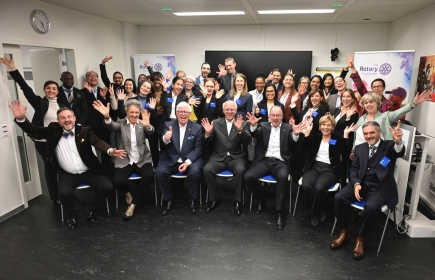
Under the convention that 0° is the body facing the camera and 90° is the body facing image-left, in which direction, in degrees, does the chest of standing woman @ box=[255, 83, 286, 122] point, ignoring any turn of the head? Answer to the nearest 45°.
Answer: approximately 0°

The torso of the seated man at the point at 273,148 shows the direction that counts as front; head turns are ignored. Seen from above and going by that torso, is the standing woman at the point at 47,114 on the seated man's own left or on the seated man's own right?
on the seated man's own right

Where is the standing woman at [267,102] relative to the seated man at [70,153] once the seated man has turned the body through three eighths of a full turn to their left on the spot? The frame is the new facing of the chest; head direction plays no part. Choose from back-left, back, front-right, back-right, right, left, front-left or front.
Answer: front-right

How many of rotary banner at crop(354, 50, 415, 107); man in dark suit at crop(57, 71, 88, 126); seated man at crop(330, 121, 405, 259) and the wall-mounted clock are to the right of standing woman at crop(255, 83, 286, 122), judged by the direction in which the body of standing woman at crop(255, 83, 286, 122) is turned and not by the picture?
2

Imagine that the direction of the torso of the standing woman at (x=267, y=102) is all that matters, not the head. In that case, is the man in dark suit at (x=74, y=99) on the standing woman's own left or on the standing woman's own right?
on the standing woman's own right

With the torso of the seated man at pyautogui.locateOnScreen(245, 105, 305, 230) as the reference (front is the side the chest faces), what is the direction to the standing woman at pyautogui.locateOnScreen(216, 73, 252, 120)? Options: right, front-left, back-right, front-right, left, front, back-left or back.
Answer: back-right

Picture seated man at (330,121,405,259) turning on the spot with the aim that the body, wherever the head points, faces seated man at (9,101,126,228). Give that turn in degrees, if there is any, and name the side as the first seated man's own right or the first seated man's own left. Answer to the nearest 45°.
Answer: approximately 45° to the first seated man's own right

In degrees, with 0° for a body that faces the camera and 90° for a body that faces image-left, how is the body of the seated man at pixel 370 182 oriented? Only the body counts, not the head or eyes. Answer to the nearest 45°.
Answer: approximately 45°
